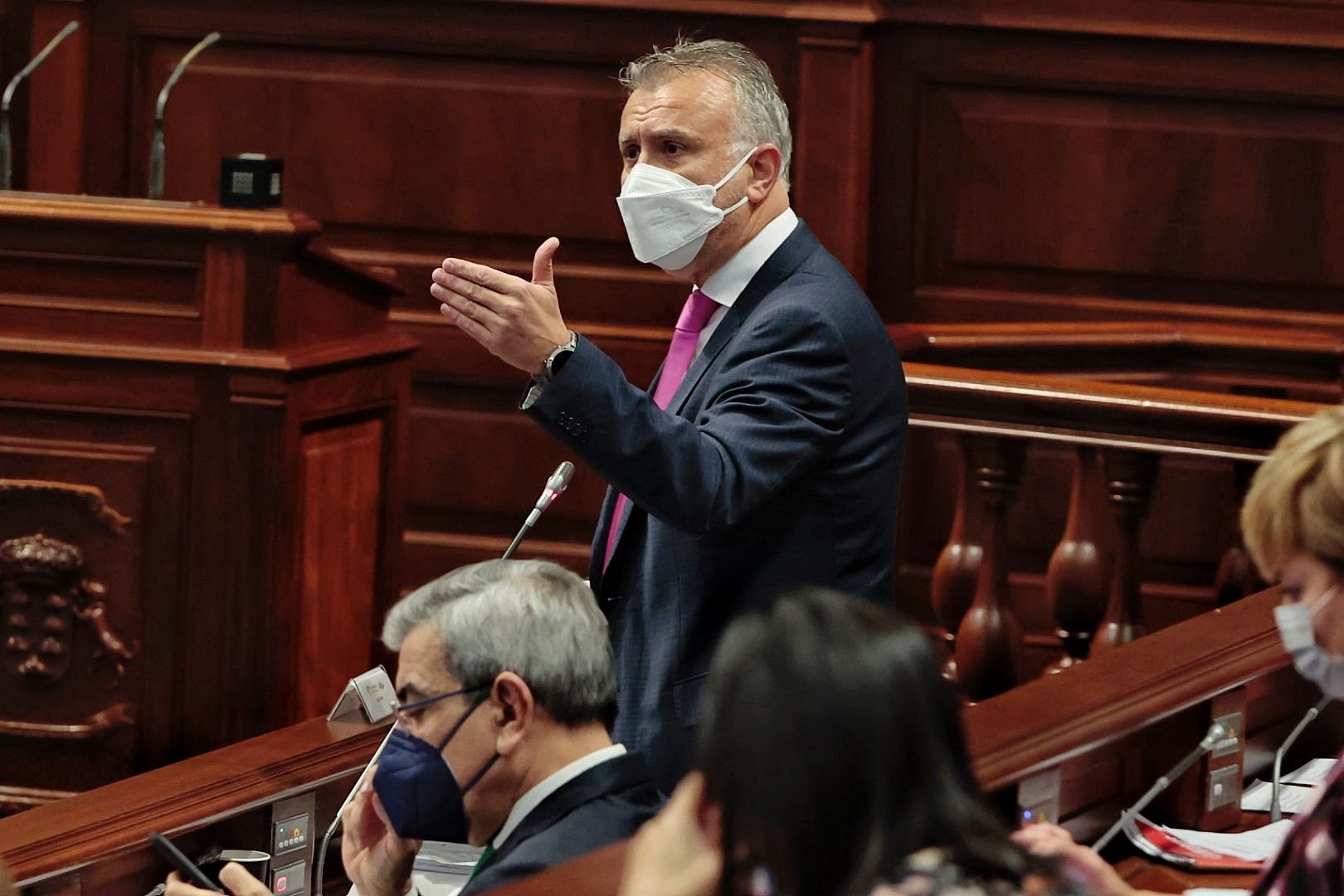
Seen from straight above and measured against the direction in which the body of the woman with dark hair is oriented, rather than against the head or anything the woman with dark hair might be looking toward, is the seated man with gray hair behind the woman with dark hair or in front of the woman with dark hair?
in front

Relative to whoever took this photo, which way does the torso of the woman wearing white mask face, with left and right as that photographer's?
facing to the left of the viewer

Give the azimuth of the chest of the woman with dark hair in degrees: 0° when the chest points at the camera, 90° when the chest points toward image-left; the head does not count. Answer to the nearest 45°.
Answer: approximately 135°

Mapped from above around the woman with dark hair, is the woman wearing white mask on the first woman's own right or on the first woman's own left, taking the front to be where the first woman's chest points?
on the first woman's own right

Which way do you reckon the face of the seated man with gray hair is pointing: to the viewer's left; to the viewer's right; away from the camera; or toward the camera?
to the viewer's left

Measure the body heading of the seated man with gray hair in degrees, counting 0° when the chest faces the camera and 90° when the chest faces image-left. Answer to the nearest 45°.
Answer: approximately 90°

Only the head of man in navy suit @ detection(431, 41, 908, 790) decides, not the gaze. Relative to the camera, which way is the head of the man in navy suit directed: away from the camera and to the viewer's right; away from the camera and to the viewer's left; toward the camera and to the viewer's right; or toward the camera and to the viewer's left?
toward the camera and to the viewer's left

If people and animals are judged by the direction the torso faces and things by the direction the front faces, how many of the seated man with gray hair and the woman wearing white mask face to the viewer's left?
2

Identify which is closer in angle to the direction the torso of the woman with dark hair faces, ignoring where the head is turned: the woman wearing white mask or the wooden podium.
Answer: the wooden podium

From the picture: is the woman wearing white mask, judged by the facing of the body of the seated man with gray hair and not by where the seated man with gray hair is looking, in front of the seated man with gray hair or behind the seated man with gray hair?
behind
